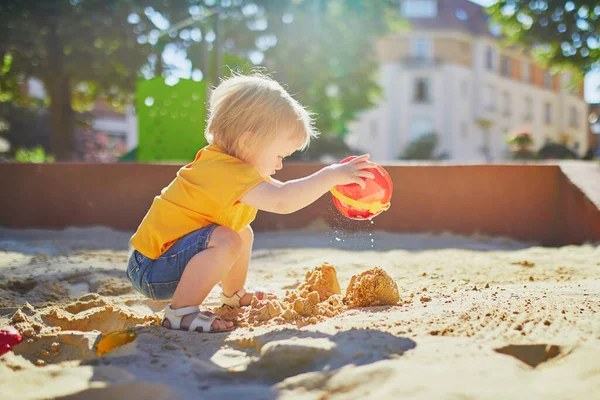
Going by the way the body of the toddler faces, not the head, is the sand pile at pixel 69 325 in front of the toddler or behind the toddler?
behind

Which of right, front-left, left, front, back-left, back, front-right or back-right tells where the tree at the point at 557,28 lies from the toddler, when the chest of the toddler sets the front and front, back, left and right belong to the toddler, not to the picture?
front-left

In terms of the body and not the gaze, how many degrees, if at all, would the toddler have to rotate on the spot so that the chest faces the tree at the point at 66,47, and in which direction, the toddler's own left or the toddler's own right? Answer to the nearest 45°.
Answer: approximately 90° to the toddler's own left

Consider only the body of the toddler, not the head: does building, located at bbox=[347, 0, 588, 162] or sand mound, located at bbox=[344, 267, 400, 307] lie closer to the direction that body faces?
the sand mound

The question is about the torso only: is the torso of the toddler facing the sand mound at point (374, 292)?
yes

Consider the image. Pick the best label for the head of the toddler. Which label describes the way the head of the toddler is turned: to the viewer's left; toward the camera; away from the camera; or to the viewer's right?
to the viewer's right

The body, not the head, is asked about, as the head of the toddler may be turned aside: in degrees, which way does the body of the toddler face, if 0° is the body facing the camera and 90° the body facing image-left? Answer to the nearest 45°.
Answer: approximately 270°

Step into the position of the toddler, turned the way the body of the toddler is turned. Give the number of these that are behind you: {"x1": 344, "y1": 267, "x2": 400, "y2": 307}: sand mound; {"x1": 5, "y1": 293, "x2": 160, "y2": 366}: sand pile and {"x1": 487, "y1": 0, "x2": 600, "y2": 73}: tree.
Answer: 1

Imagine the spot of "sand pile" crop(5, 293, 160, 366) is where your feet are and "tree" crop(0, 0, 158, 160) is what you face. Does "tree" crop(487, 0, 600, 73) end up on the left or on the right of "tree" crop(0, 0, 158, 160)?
right

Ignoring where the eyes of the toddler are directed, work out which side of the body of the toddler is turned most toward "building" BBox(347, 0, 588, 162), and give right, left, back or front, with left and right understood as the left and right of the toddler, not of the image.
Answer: left

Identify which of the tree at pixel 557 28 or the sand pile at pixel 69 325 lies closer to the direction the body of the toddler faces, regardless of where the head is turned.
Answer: the tree

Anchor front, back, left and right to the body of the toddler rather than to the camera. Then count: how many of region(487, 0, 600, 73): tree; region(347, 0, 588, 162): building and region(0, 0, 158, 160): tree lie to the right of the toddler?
0
